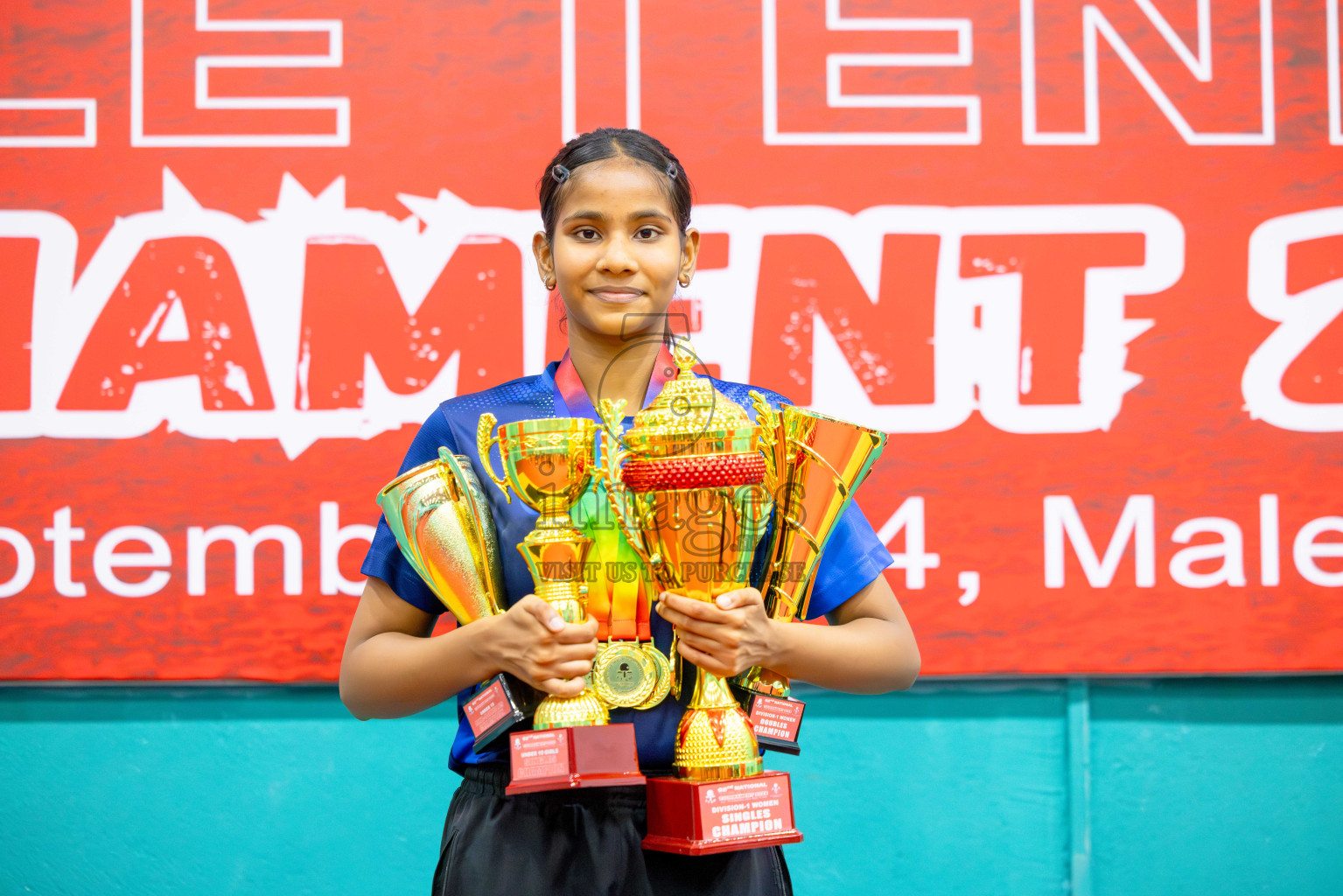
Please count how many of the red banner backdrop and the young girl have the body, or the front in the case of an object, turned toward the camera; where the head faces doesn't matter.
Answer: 2

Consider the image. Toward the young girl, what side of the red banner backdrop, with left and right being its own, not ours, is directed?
front

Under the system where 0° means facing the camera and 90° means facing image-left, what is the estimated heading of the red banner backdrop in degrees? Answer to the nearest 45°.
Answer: approximately 0°

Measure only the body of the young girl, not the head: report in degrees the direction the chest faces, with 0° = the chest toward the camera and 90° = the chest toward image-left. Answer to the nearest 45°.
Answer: approximately 0°

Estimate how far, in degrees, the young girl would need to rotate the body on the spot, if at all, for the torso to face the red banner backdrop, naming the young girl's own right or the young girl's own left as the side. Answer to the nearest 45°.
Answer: approximately 180°
